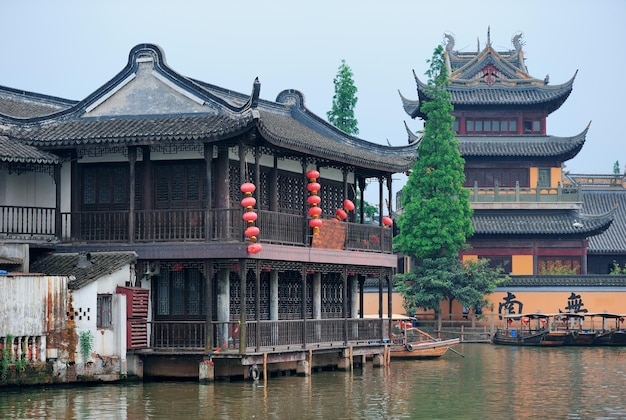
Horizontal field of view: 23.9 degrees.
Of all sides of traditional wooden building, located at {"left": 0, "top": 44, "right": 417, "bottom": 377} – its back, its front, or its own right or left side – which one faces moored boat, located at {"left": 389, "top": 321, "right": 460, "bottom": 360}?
left

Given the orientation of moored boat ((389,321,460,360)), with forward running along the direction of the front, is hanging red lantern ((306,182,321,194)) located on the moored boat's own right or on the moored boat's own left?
on the moored boat's own right

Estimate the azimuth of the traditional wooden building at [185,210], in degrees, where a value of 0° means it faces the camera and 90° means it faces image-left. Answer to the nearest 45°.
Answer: approximately 315°
